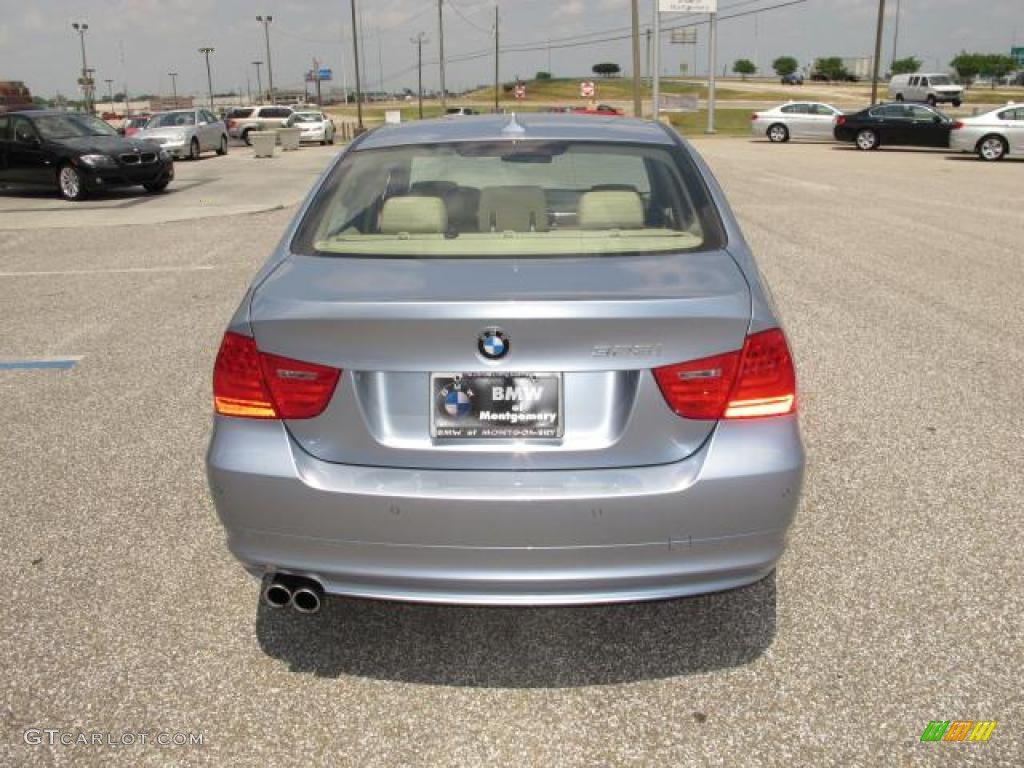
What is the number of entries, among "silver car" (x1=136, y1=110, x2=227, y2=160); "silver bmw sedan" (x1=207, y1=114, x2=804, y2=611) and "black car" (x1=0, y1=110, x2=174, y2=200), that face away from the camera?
1

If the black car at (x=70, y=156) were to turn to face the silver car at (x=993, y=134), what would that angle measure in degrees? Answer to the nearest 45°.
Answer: approximately 45° to its left

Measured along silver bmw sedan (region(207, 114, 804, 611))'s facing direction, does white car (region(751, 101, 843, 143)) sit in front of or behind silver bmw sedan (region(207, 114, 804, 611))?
in front

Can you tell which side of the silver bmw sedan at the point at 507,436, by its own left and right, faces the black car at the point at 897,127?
front

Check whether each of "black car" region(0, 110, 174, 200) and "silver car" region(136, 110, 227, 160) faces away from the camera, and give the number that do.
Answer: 0

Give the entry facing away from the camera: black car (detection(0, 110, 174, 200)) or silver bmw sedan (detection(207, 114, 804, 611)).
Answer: the silver bmw sedan

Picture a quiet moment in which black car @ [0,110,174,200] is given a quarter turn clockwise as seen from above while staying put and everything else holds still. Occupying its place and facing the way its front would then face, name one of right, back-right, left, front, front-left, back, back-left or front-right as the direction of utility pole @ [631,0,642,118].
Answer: back

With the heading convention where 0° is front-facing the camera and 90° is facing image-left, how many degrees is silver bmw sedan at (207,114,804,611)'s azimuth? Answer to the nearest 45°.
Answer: approximately 180°

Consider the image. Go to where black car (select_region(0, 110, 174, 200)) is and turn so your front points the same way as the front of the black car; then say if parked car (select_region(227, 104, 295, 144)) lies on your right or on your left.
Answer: on your left

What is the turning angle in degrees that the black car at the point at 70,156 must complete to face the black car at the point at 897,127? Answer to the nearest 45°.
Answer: approximately 45° to its left

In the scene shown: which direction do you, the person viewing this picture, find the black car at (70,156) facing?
facing the viewer and to the right of the viewer

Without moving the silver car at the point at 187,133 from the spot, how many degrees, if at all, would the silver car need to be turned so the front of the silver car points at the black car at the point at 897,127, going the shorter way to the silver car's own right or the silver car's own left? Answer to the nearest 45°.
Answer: approximately 135° to the silver car's own left

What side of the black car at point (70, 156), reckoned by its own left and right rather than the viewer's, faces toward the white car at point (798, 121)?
left

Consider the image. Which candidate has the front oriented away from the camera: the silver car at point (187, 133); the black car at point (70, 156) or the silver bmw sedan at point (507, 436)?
the silver bmw sedan
